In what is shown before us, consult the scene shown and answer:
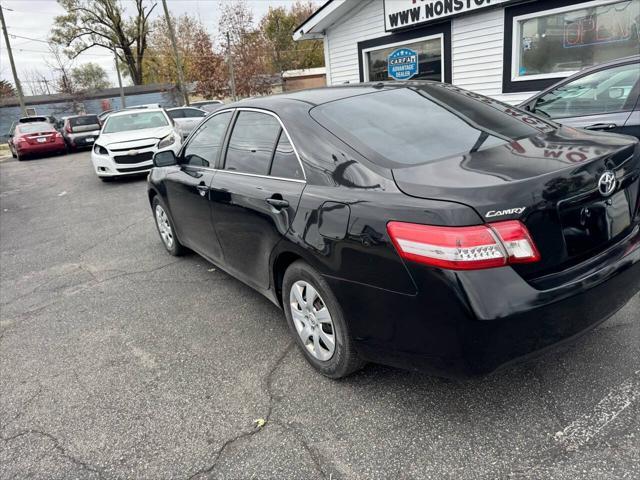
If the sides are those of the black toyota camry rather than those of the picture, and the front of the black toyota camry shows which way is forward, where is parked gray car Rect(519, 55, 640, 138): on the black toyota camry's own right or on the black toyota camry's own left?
on the black toyota camry's own right

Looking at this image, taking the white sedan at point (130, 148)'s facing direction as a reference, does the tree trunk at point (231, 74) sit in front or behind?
behind

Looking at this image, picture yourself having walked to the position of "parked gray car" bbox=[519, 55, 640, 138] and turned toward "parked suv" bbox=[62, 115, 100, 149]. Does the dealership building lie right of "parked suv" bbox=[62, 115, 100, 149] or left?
right

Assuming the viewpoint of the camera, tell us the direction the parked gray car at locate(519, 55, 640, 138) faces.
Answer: facing to the left of the viewer

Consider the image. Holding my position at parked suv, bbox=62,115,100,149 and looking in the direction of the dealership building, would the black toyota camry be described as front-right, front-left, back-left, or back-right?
front-right

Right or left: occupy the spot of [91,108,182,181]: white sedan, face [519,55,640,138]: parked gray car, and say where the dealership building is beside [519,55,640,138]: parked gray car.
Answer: left

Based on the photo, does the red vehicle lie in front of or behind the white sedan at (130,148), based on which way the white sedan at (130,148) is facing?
behind

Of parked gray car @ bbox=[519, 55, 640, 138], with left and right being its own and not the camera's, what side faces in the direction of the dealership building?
right

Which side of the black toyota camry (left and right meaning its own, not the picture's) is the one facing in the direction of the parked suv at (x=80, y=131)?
front

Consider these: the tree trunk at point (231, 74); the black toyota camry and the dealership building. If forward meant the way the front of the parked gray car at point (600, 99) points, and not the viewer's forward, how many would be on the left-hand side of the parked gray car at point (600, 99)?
1

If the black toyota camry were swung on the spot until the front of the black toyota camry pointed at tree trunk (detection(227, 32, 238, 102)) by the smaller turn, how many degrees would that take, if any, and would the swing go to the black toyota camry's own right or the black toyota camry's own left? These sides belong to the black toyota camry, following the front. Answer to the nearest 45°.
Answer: approximately 45° to the black toyota camry's own right

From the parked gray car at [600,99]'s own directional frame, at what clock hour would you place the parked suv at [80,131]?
the parked suv at [80,131] is roughly at 1 o'clock from the parked gray car at [600,99].

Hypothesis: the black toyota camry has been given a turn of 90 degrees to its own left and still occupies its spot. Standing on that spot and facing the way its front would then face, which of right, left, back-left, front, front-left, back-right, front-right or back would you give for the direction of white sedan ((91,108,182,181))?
right

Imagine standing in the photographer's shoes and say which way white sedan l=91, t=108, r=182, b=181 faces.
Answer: facing the viewer

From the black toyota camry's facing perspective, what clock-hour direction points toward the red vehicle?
The red vehicle is roughly at 12 o'clock from the black toyota camry.

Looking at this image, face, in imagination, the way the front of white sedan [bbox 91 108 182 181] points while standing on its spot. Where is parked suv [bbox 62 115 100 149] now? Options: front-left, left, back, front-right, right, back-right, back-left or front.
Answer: back
